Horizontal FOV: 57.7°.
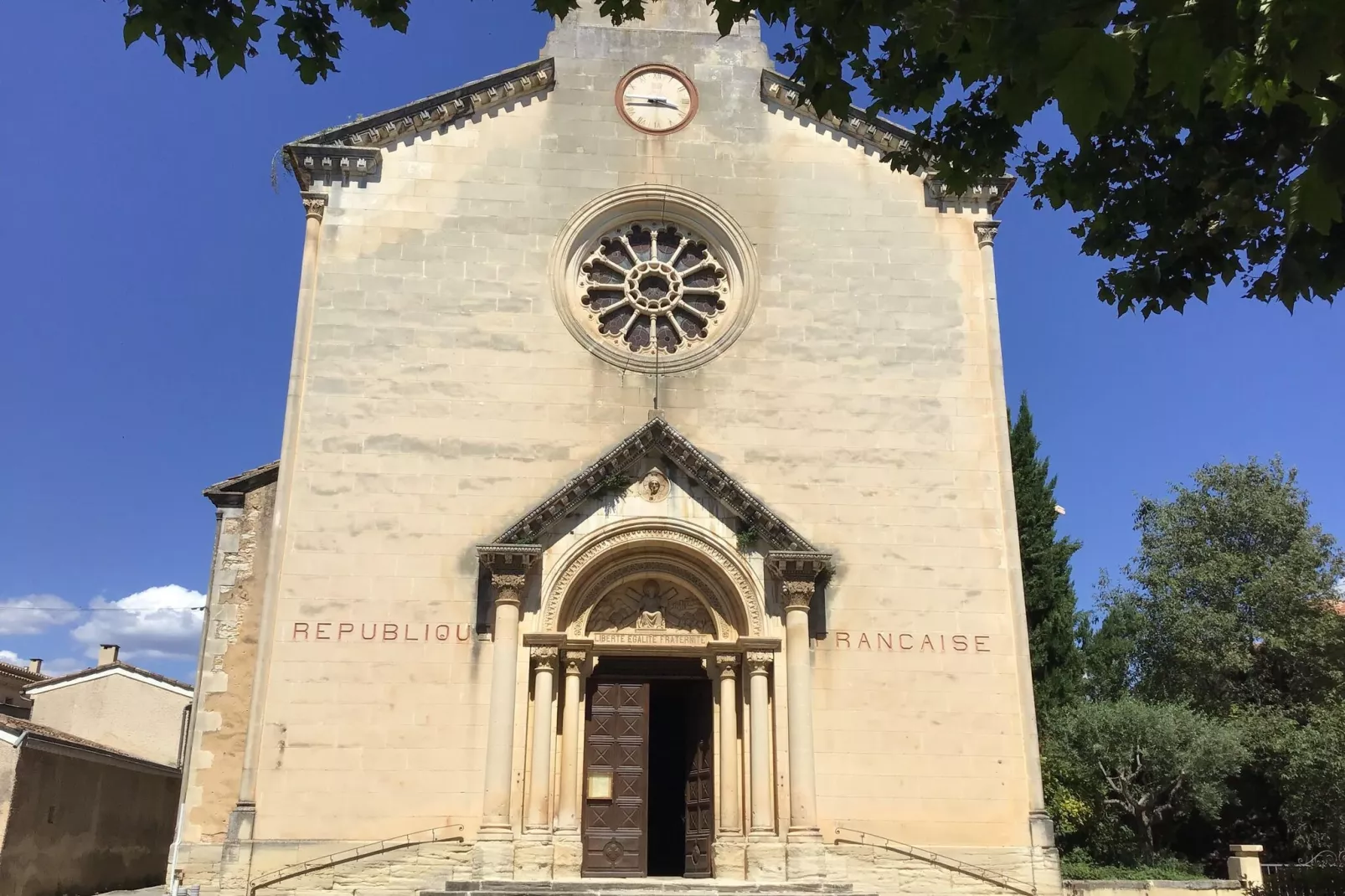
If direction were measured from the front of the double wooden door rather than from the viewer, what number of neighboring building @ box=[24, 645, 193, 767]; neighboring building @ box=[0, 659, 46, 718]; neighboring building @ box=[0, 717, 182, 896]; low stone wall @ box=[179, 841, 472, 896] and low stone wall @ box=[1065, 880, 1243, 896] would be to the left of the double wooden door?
1

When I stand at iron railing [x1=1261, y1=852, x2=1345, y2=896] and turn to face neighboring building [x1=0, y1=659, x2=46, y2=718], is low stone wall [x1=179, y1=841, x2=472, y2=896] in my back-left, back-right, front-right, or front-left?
front-left

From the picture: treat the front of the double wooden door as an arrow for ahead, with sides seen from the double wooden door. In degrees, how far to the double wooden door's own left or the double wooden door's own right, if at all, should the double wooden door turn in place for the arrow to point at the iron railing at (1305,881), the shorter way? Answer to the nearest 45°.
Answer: approximately 90° to the double wooden door's own left

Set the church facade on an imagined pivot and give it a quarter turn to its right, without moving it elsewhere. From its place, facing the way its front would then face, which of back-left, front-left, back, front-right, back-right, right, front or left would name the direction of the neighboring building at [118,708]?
front-right

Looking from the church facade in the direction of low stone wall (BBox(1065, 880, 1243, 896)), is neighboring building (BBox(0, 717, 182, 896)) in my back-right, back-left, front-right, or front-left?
back-left

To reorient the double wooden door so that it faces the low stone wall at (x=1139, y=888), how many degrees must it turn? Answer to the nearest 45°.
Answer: approximately 90° to its left

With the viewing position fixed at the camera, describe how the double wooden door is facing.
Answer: facing the viewer

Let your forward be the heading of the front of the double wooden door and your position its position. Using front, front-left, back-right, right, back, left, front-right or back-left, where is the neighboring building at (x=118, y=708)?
back-right

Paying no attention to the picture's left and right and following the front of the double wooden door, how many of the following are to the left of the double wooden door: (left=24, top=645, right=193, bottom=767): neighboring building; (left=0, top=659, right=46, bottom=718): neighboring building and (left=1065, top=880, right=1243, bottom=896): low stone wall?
1

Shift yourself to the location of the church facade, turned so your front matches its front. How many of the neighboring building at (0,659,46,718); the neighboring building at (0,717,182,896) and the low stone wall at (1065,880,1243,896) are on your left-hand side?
1

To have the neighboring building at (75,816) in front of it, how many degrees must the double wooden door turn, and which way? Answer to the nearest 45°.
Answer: approximately 135° to its right

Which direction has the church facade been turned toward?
toward the camera
